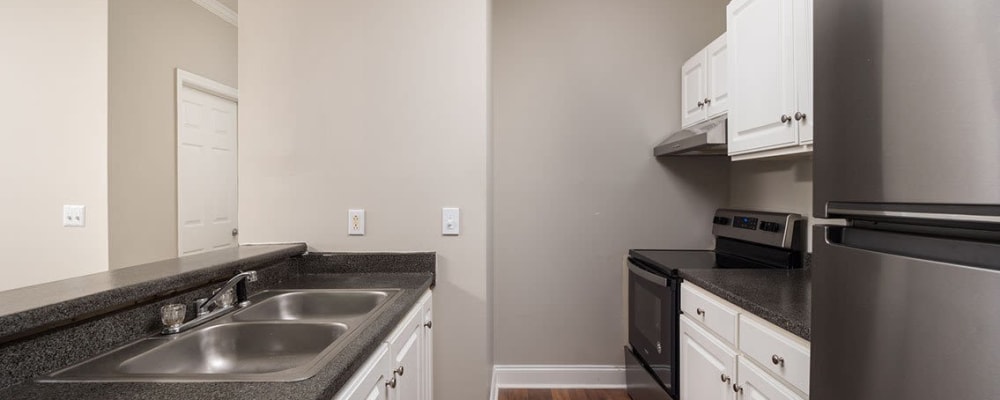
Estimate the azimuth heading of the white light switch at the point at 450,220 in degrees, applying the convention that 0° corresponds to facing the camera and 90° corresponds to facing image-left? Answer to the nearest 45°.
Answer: approximately 0°

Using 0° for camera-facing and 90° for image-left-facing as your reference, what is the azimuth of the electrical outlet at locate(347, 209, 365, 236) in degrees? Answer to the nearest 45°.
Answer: approximately 0°

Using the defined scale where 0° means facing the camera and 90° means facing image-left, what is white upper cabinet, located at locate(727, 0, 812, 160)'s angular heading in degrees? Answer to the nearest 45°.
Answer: approximately 45°

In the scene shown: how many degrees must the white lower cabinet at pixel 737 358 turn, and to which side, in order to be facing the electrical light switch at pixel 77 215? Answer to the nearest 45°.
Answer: approximately 45° to its right

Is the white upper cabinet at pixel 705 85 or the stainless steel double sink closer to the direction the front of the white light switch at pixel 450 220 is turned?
the stainless steel double sink

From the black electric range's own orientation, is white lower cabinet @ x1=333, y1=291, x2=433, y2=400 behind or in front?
in front

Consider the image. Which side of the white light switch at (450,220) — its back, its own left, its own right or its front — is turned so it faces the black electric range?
left

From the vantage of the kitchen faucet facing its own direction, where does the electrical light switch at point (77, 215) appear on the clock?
The electrical light switch is roughly at 7 o'clock from the kitchen faucet.

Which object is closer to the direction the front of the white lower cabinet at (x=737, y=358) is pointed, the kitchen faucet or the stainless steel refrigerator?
the kitchen faucet

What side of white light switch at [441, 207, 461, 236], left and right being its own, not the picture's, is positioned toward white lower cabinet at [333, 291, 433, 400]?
front

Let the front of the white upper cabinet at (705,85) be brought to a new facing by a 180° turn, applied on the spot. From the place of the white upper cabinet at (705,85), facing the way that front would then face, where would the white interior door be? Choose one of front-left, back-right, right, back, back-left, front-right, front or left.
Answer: back-left

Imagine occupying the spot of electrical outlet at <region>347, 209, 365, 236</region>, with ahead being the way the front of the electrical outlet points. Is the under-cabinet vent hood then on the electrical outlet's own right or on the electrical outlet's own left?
on the electrical outlet's own left
